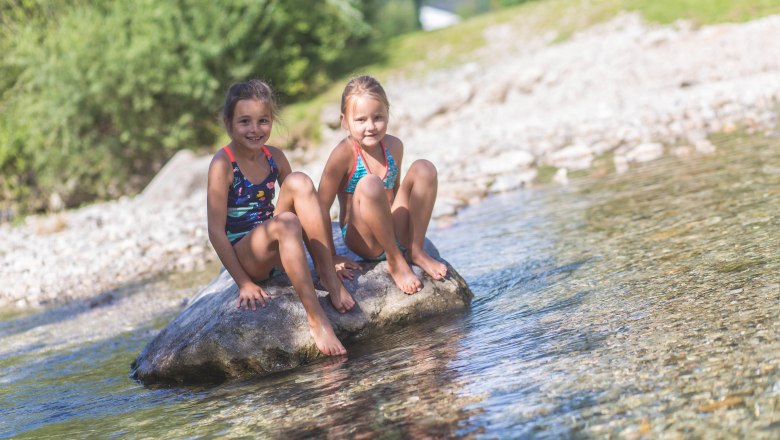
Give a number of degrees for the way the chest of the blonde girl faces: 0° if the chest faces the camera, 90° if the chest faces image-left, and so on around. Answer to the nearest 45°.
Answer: approximately 315°
